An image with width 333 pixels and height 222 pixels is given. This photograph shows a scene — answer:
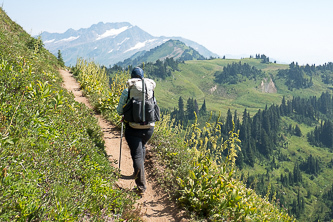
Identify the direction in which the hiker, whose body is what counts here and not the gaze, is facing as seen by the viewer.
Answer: away from the camera
